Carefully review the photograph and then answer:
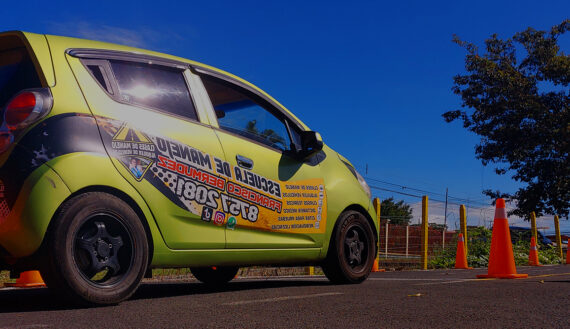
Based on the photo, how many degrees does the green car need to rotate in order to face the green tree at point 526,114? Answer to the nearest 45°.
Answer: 0° — it already faces it

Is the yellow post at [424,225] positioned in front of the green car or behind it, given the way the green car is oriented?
in front

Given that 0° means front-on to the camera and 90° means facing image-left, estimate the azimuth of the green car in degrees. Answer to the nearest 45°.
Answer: approximately 225°

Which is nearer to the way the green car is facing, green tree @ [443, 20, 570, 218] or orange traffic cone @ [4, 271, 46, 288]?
the green tree

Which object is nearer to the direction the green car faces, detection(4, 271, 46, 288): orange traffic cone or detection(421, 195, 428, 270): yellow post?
the yellow post

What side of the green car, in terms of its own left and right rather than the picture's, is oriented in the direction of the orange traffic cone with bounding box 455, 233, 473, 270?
front

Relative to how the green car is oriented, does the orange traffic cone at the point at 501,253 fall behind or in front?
in front
